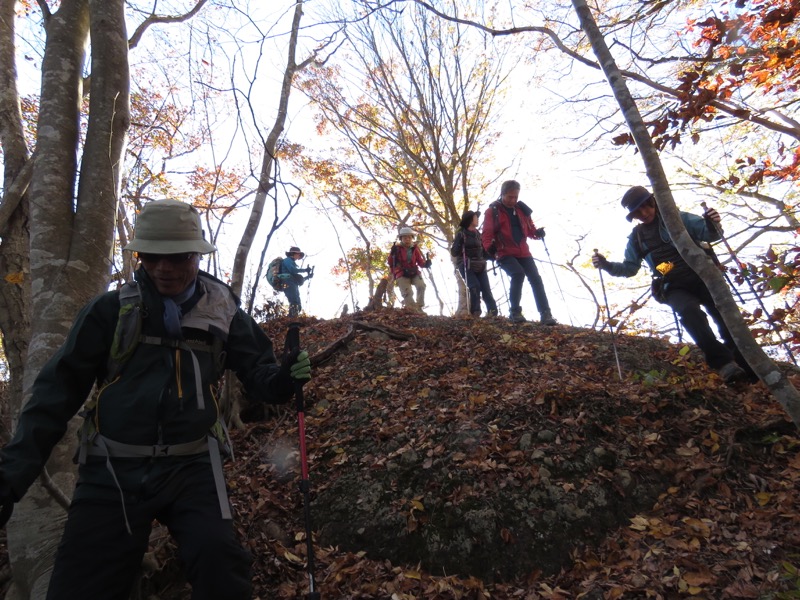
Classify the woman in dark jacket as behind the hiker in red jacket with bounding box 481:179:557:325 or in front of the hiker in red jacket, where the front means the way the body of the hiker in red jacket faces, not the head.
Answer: behind

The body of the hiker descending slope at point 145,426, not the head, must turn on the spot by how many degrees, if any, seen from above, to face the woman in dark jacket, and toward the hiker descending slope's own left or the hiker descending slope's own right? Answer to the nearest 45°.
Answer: approximately 135° to the hiker descending slope's own left

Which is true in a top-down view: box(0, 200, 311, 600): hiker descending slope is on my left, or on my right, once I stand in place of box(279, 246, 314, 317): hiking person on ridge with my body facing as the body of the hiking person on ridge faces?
on my right

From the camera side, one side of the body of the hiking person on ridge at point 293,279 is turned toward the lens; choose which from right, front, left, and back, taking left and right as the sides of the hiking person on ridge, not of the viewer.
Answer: right

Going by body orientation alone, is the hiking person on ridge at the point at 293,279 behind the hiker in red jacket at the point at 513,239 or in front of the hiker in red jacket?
behind

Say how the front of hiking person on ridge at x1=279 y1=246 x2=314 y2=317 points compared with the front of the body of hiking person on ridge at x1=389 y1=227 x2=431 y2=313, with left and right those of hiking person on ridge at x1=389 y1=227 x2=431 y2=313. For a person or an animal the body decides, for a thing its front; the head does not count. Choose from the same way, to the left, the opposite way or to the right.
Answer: to the left

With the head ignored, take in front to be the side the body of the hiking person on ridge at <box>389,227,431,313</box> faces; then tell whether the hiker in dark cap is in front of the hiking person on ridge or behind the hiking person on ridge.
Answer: in front

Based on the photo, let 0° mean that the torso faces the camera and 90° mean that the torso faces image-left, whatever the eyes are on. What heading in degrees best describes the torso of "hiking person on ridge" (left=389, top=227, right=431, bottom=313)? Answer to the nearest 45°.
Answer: approximately 0°

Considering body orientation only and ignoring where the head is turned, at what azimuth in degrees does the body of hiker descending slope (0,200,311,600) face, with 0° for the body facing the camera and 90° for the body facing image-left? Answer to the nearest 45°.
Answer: approximately 0°

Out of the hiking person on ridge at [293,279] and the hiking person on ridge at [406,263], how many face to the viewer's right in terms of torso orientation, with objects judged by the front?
1

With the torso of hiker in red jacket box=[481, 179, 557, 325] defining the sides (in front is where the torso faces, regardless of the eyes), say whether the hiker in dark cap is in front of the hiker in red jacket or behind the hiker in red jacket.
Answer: in front
